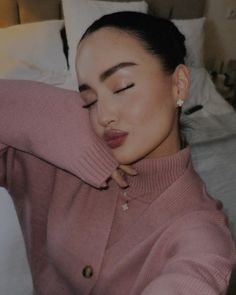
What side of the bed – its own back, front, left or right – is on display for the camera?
front
